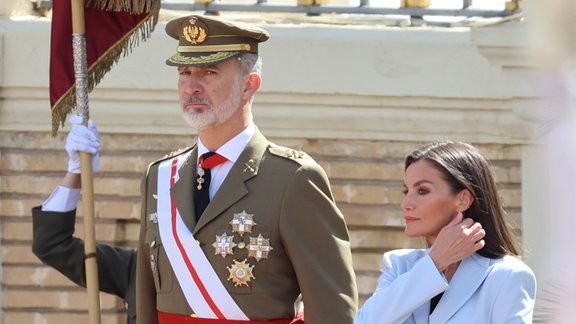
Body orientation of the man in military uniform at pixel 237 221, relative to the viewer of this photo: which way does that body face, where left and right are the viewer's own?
facing the viewer and to the left of the viewer

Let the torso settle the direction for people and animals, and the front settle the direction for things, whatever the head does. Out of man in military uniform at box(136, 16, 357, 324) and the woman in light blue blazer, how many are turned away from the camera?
0

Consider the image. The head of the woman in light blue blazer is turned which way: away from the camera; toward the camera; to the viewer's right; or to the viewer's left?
to the viewer's left

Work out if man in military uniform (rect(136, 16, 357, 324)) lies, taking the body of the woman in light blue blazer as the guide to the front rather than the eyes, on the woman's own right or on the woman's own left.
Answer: on the woman's own right

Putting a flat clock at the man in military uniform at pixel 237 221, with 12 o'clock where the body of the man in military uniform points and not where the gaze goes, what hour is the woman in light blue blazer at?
The woman in light blue blazer is roughly at 9 o'clock from the man in military uniform.
